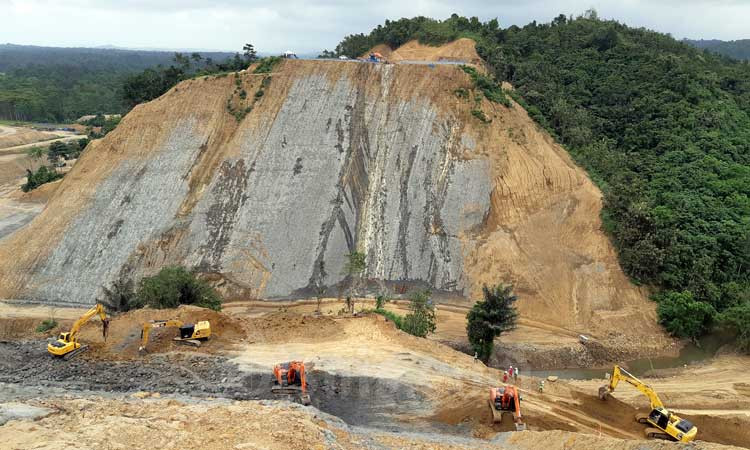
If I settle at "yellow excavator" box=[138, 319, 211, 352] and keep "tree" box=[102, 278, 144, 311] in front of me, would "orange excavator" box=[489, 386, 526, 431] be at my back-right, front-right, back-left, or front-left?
back-right

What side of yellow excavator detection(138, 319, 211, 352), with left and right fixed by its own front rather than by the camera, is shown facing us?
left

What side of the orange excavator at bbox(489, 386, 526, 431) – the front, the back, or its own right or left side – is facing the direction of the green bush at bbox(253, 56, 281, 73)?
back

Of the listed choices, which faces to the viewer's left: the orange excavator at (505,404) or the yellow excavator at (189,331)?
the yellow excavator

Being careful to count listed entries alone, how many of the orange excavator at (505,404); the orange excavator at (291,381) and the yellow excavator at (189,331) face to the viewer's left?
1

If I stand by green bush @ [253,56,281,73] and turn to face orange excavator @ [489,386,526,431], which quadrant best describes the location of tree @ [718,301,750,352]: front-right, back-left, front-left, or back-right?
front-left

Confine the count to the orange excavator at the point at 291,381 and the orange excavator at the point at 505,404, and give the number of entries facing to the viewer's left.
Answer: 0

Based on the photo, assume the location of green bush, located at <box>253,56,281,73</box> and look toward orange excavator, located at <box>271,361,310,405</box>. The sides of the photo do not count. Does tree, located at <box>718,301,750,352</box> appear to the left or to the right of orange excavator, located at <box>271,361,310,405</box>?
left

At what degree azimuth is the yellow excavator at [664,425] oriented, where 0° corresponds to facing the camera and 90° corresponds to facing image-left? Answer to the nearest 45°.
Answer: approximately 135°

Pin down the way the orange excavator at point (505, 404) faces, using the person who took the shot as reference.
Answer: facing the viewer and to the right of the viewer

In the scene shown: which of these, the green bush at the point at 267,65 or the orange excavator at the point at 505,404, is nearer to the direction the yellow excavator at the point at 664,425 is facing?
the green bush

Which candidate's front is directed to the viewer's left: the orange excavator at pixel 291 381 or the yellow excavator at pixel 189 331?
the yellow excavator

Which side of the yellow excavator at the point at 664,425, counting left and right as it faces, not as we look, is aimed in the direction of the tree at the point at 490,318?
front

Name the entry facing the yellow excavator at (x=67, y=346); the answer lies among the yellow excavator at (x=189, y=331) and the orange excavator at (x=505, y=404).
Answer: the yellow excavator at (x=189, y=331)
